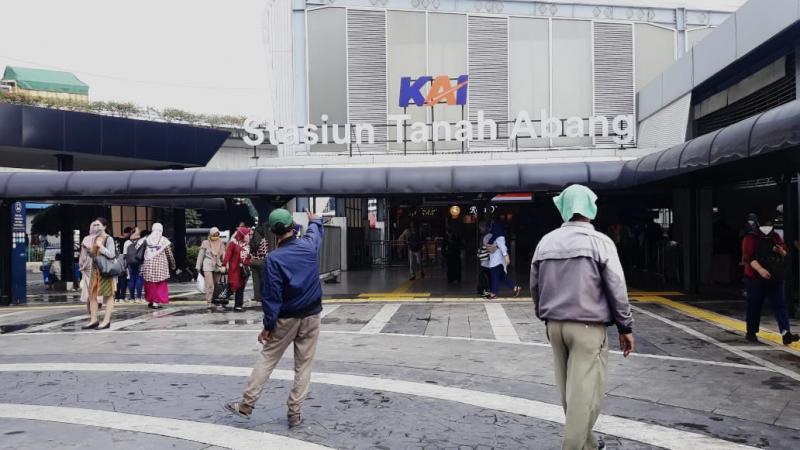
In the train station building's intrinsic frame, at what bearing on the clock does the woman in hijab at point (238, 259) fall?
The woman in hijab is roughly at 1 o'clock from the train station building.

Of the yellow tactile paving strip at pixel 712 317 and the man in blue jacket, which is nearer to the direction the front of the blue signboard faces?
the man in blue jacket

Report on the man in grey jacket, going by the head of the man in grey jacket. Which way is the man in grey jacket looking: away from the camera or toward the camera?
away from the camera

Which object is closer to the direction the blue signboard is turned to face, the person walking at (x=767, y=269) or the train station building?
the person walking

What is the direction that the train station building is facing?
toward the camera

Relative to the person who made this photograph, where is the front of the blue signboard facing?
facing the viewer

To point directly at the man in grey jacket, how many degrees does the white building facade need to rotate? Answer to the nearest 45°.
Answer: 0° — it already faces them

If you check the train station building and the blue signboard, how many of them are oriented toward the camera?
2

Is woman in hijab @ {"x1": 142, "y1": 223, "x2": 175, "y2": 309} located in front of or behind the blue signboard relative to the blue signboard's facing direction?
in front

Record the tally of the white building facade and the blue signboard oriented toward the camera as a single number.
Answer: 2
